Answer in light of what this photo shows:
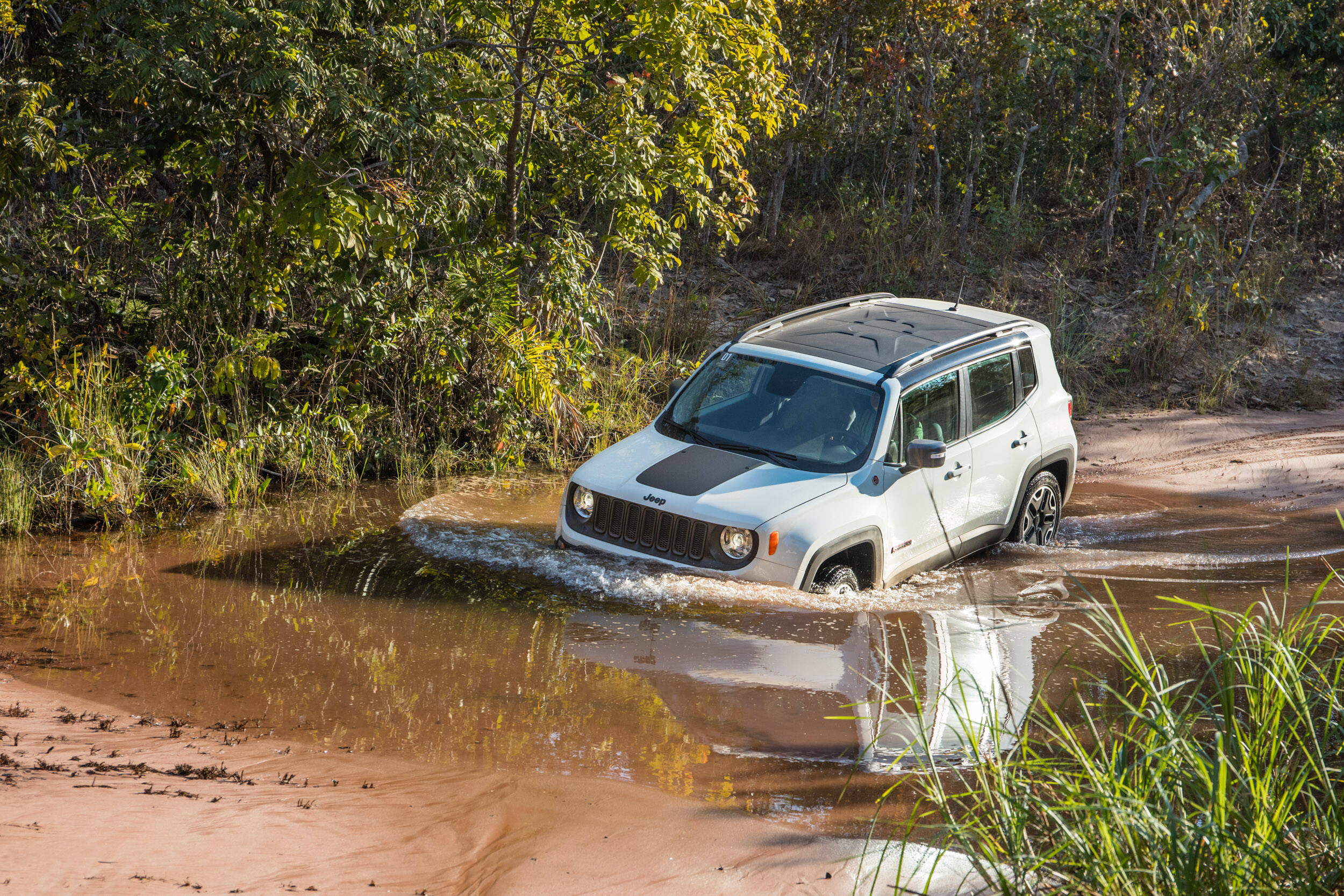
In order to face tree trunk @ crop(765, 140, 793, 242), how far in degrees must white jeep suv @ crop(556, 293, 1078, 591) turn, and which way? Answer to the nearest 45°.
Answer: approximately 135° to its right

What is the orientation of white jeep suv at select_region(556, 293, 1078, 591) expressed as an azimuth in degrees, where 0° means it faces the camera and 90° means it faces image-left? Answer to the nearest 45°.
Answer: approximately 45°

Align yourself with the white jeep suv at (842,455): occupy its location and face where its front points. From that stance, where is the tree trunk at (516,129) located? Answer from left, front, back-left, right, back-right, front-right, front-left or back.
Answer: right

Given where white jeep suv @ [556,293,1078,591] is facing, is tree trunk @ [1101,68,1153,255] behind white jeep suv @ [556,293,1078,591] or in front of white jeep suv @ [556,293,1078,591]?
behind

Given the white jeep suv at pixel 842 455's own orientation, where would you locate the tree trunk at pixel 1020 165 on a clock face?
The tree trunk is roughly at 5 o'clock from the white jeep suv.

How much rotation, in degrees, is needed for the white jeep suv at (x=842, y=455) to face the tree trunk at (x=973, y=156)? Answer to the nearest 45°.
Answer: approximately 135° to its right
